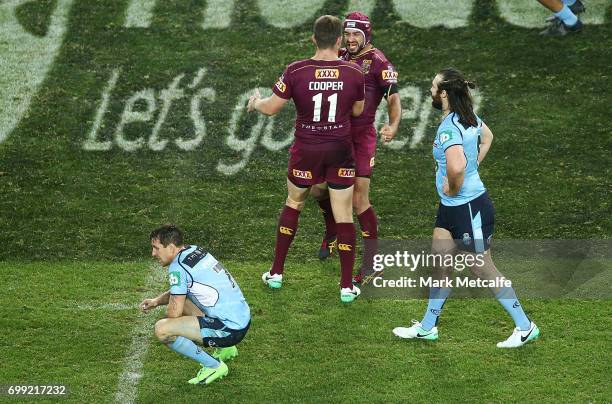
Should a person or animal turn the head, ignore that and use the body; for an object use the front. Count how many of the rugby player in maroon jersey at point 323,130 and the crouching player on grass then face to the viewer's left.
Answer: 1

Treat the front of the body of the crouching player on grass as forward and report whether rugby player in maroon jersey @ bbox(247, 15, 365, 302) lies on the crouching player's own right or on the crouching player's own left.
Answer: on the crouching player's own right

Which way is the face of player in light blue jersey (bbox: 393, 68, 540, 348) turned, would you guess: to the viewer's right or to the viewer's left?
to the viewer's left

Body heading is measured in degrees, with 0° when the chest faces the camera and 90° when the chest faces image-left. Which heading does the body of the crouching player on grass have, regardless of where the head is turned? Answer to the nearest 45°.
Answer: approximately 90°

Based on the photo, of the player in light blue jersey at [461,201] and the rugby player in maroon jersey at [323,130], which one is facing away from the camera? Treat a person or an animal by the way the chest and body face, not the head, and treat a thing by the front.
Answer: the rugby player in maroon jersey

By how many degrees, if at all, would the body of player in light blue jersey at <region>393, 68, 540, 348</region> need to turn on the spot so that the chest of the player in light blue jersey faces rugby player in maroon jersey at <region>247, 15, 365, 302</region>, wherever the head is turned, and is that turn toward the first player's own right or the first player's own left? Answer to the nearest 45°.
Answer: approximately 45° to the first player's own right

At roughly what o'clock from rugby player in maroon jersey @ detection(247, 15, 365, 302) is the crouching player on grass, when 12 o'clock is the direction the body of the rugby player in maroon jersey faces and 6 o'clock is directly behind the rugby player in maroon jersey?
The crouching player on grass is roughly at 7 o'clock from the rugby player in maroon jersey.

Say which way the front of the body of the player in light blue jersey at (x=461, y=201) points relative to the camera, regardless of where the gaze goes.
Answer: to the viewer's left

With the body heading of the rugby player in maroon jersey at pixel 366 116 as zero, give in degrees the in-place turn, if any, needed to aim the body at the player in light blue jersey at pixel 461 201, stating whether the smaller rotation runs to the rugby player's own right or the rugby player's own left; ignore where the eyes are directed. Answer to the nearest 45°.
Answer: approximately 90° to the rugby player's own left

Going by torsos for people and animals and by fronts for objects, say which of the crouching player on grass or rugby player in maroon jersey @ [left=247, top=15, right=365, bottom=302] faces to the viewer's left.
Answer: the crouching player on grass

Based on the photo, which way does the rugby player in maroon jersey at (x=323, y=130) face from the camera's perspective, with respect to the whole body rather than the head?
away from the camera

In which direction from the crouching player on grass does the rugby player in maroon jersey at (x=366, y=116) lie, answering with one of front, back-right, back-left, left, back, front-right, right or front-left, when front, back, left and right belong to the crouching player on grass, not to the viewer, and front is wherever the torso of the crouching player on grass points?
back-right
